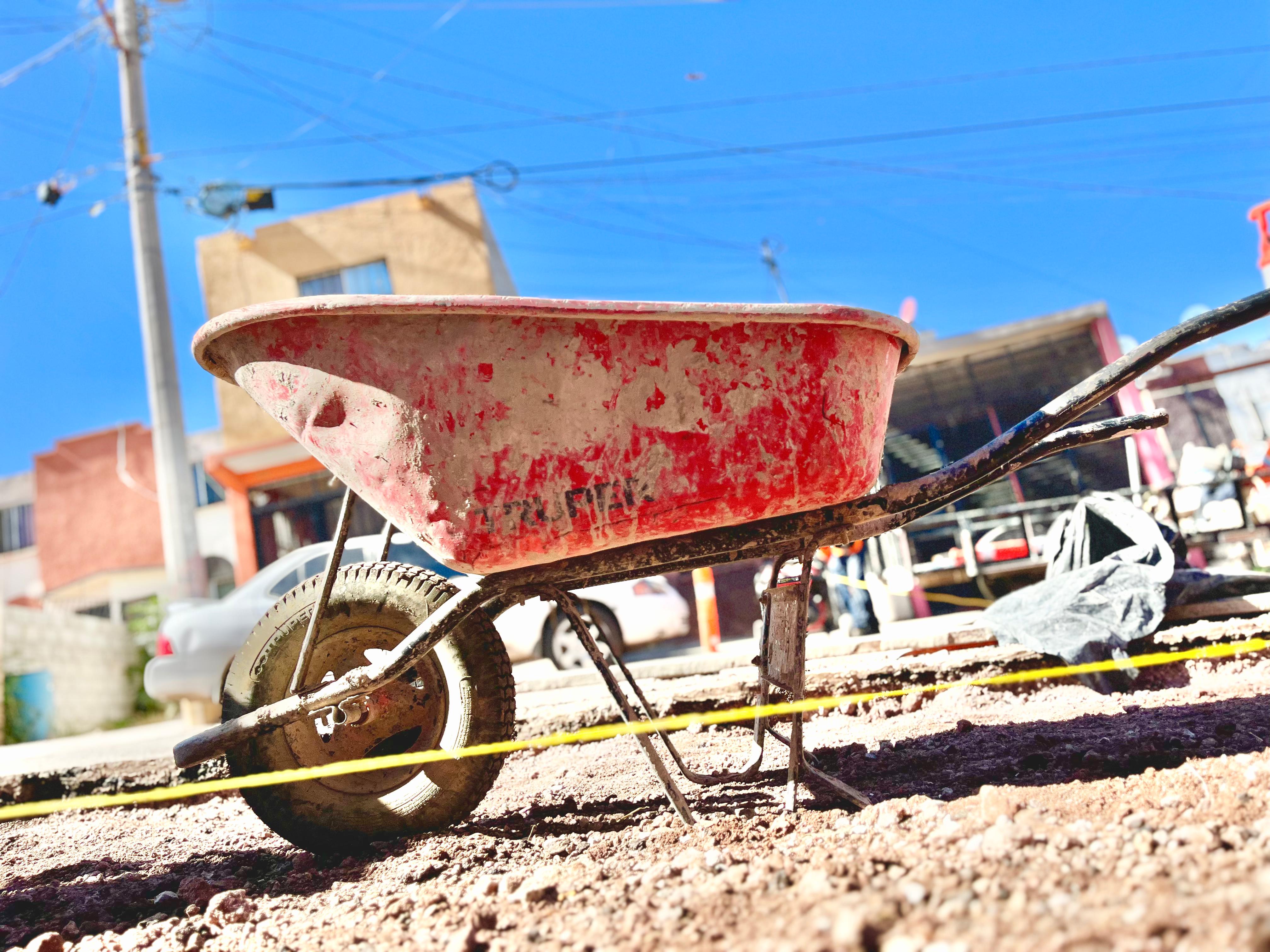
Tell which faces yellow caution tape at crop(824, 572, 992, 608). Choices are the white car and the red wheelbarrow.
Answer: the white car

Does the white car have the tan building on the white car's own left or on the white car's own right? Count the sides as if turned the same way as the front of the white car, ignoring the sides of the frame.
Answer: on the white car's own left

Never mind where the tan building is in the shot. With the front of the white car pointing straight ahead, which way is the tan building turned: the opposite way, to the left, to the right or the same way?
to the right

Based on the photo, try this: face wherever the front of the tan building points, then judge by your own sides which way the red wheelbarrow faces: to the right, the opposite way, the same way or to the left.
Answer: to the right

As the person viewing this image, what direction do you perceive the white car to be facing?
facing to the right of the viewer

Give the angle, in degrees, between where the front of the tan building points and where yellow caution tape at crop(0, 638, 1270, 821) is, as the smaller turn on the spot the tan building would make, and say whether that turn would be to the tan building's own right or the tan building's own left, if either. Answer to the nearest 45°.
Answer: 0° — it already faces it

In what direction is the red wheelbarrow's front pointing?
to the viewer's left

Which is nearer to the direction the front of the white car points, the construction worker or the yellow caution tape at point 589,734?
the construction worker

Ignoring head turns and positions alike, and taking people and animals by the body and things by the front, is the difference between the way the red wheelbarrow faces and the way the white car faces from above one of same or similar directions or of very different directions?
very different directions

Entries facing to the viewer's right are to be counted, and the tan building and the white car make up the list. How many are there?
1
